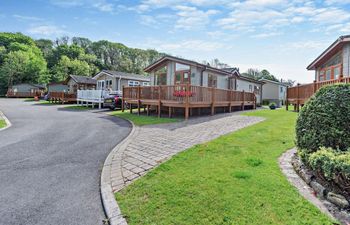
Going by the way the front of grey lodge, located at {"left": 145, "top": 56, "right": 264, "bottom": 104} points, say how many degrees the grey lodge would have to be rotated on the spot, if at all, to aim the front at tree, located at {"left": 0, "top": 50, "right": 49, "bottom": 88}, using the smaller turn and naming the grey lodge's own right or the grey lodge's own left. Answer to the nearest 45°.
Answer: approximately 90° to the grey lodge's own right

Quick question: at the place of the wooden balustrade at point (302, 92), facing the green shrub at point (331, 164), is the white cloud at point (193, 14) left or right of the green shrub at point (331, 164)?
right

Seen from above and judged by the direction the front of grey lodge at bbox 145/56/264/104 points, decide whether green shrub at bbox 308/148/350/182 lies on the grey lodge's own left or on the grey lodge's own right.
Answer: on the grey lodge's own left

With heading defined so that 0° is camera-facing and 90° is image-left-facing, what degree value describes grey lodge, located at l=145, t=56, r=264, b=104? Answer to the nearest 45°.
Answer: approximately 45°

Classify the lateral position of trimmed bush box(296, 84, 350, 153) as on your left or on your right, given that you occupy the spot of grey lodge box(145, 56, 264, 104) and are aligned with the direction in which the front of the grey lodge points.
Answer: on your left
